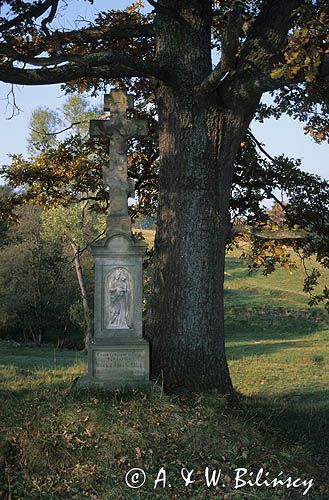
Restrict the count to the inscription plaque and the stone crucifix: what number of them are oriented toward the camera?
2

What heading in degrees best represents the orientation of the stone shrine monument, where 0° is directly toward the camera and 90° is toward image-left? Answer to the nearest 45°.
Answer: approximately 0°

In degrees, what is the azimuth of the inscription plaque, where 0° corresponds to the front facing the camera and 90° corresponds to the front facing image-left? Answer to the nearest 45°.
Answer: approximately 0°
